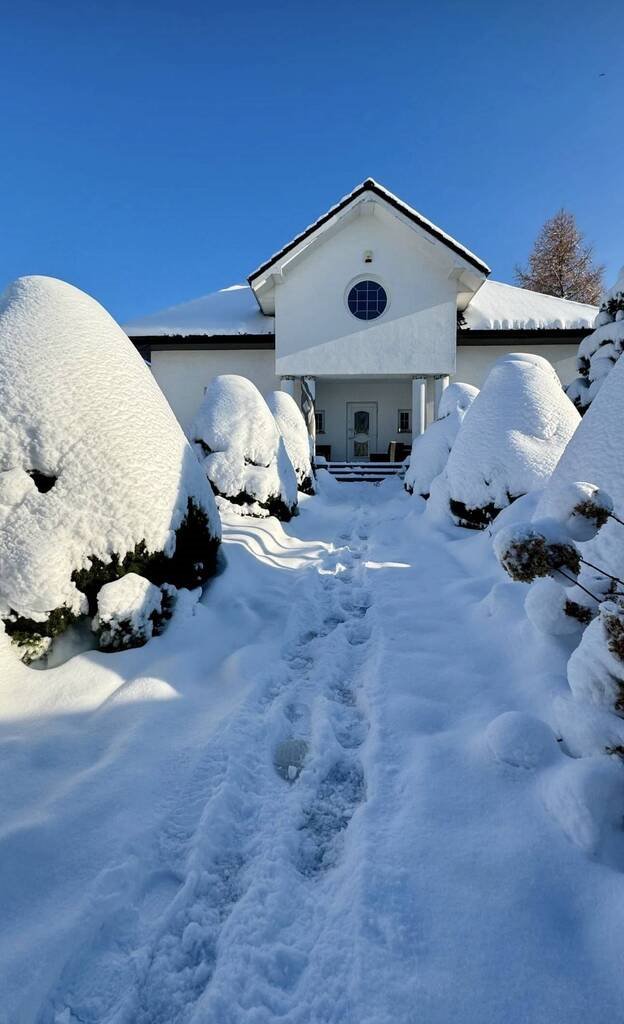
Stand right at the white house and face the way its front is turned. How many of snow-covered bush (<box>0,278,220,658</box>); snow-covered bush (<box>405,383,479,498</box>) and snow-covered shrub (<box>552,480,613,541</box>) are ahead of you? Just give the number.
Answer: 3

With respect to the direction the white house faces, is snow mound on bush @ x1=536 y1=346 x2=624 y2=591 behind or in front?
in front

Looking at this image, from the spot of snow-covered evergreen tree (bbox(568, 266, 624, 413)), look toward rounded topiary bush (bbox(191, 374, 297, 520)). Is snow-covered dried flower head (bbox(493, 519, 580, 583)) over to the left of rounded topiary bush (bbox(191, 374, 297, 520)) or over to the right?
left

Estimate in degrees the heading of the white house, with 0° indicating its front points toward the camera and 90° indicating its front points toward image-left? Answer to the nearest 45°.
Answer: approximately 0°

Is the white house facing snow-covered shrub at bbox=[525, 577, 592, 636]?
yes

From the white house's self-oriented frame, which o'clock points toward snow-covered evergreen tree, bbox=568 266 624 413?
The snow-covered evergreen tree is roughly at 11 o'clock from the white house.

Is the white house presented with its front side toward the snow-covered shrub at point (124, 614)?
yes

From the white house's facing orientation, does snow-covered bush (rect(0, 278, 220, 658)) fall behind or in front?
in front
